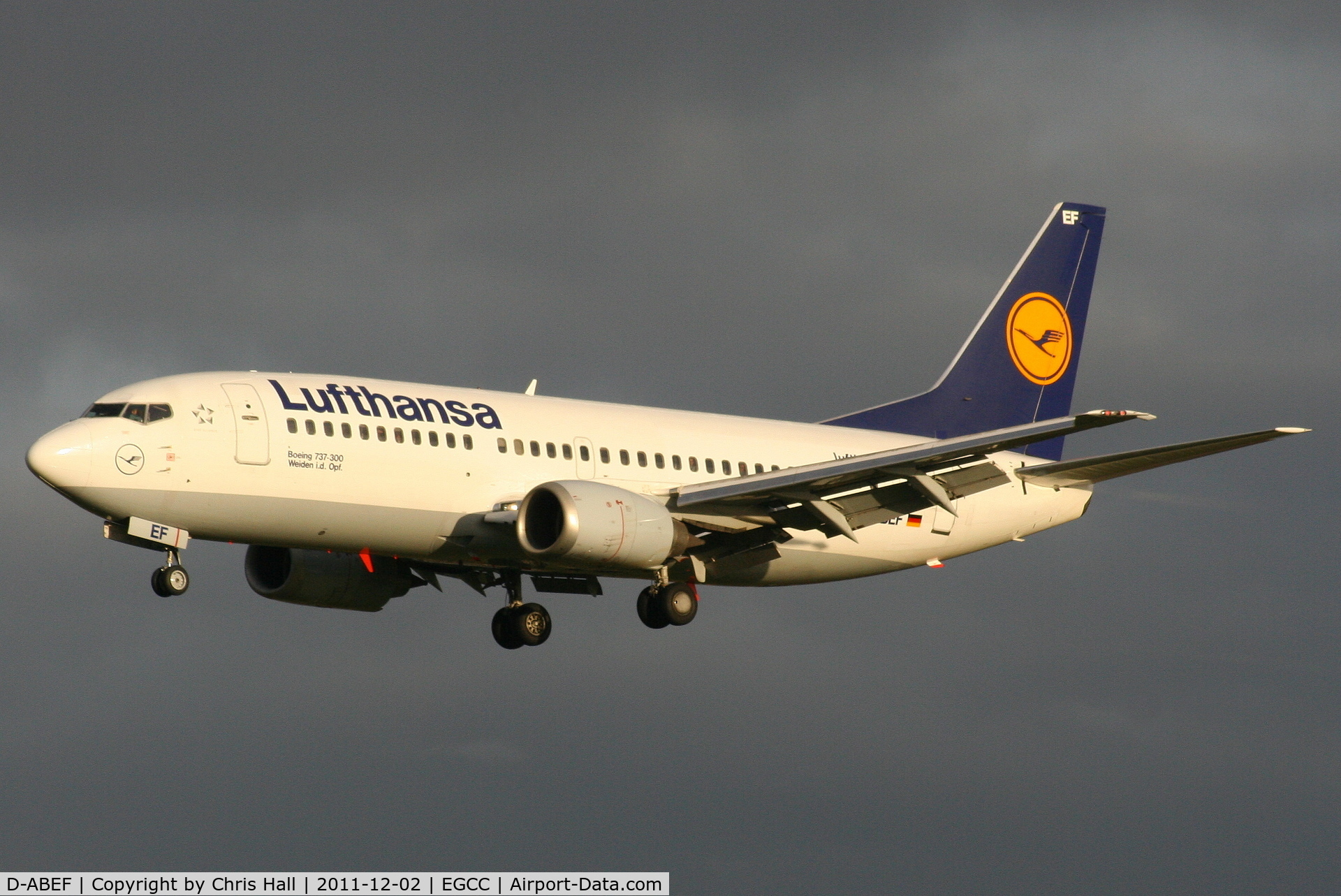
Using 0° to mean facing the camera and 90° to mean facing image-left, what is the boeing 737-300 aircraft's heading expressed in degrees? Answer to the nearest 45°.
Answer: approximately 45°
